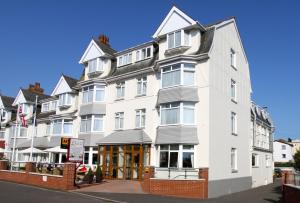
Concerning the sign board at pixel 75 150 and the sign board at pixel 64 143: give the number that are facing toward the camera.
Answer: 2

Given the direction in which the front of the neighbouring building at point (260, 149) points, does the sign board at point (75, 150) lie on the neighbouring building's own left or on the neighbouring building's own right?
on the neighbouring building's own right

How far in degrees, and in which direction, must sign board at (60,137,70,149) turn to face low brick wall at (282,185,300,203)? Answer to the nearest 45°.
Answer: approximately 45° to its left

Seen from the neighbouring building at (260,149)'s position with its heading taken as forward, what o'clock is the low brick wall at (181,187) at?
The low brick wall is roughly at 2 o'clock from the neighbouring building.

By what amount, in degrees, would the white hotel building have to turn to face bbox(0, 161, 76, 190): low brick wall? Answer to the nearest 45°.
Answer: approximately 45° to its right

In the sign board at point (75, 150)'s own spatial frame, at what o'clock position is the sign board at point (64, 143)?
the sign board at point (64, 143) is roughly at 4 o'clock from the sign board at point (75, 150).

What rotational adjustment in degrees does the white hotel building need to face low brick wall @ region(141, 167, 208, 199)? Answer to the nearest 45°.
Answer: approximately 45° to its left

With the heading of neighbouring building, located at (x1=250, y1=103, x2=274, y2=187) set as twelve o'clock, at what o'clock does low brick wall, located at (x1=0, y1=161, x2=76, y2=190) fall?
The low brick wall is roughly at 3 o'clock from the neighbouring building.
